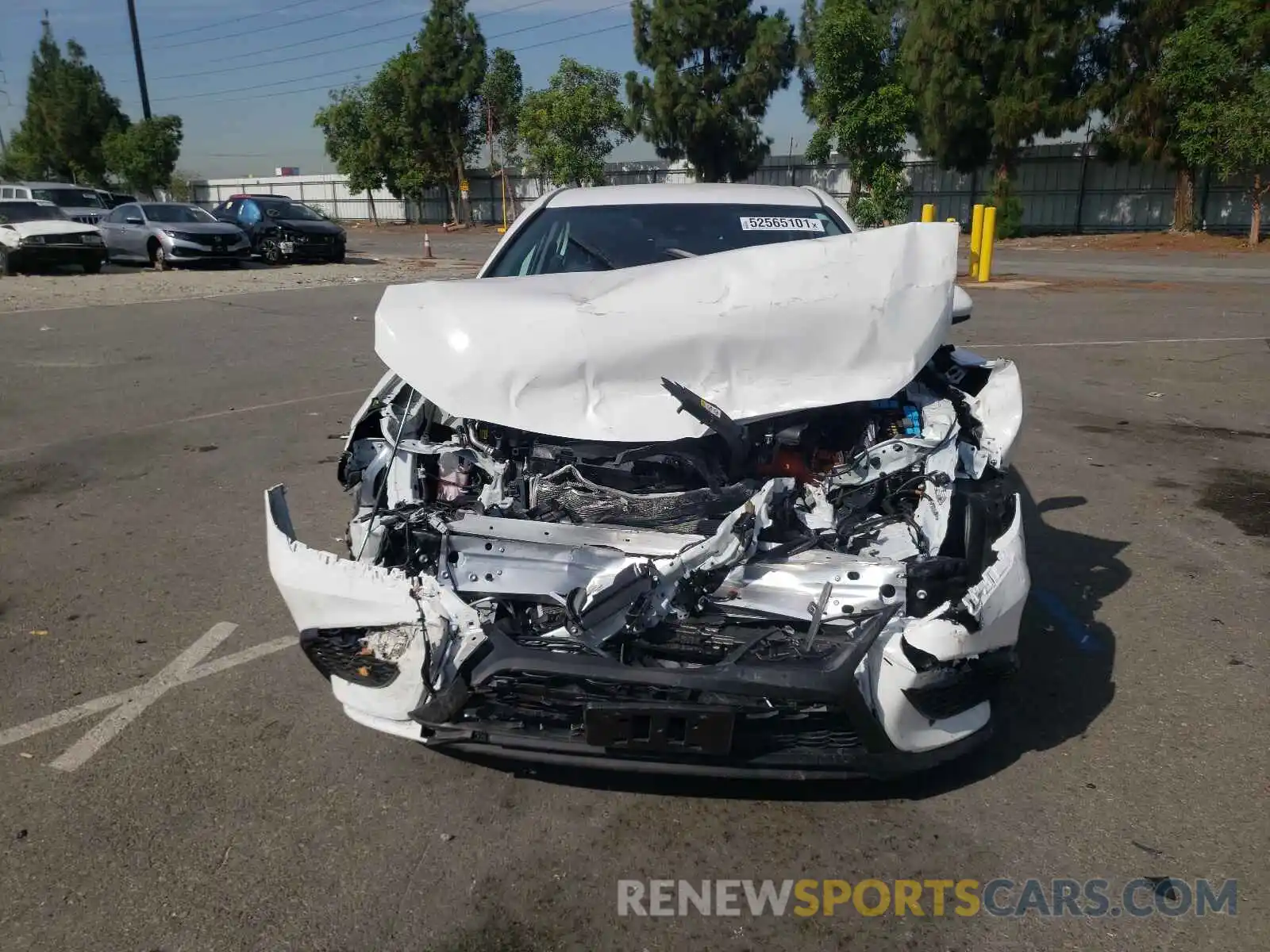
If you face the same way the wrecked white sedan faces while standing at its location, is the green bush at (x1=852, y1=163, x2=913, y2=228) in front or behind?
behind

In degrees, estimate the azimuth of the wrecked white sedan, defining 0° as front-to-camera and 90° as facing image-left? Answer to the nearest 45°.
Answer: approximately 0°

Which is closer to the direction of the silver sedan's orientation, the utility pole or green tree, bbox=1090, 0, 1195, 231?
the green tree

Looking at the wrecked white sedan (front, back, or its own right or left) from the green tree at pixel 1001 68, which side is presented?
back

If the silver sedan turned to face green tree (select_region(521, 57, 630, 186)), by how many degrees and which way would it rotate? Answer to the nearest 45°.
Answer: approximately 90° to its left

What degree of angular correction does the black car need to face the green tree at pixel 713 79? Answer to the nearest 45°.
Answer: approximately 90° to its left

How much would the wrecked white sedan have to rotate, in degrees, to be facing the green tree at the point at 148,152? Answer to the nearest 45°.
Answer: approximately 135° to its right

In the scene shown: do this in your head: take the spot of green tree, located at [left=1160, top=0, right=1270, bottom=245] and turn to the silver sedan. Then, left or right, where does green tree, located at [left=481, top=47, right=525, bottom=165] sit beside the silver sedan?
right
